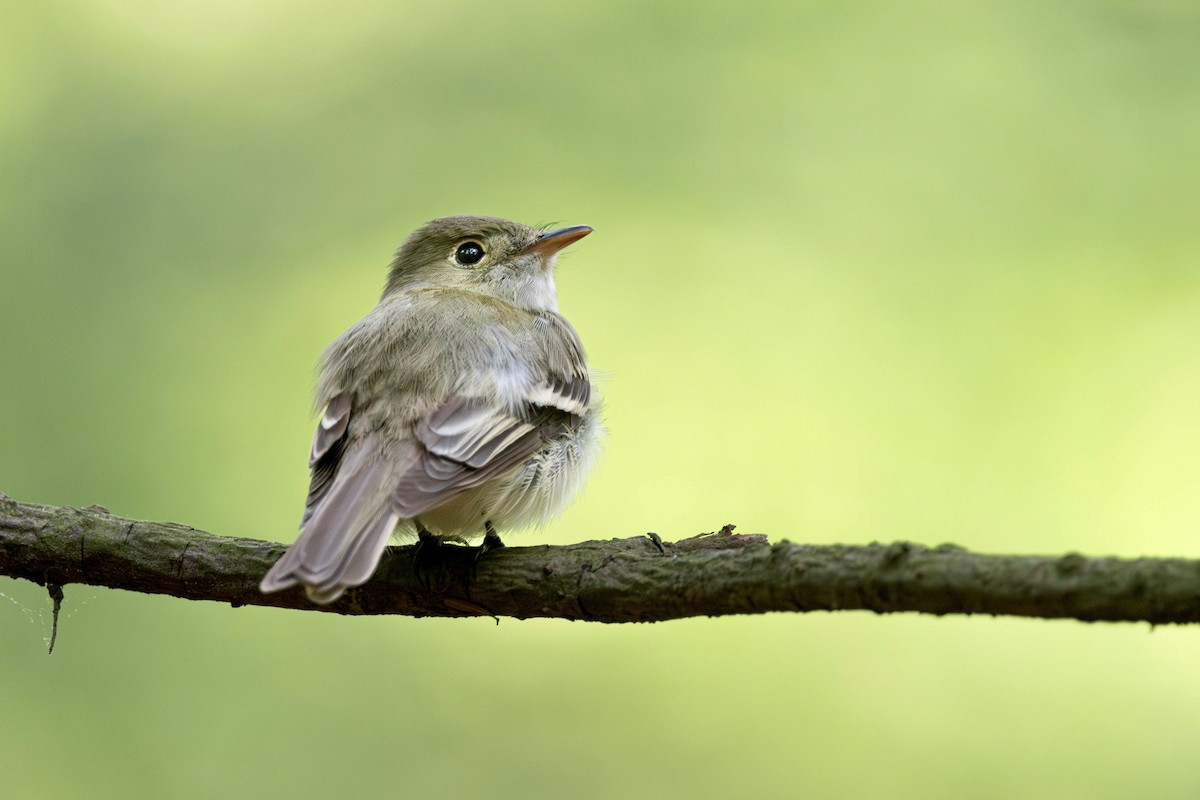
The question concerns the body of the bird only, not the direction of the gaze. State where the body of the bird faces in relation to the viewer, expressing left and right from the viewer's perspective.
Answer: facing away from the viewer and to the right of the viewer
